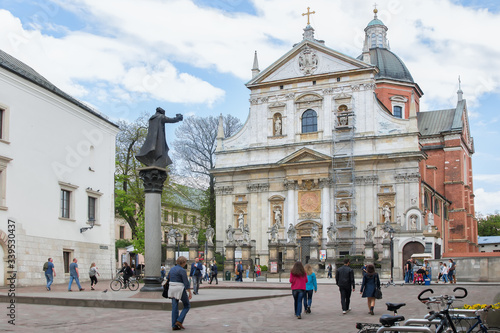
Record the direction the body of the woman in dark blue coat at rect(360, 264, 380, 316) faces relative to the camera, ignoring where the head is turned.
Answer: away from the camera

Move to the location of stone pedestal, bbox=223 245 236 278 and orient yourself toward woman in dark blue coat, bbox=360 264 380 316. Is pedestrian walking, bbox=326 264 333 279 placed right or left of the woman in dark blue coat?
left

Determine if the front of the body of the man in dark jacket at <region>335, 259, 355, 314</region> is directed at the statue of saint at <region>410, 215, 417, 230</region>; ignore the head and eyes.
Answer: yes

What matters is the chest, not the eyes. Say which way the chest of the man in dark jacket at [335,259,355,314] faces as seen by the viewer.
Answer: away from the camera

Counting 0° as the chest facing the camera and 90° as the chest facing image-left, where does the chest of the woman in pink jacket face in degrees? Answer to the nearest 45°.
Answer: approximately 180°

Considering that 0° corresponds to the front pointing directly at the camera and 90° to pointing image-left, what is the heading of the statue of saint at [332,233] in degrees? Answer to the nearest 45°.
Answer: approximately 0°

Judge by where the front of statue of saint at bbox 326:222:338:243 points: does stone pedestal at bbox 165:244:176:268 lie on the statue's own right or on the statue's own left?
on the statue's own right

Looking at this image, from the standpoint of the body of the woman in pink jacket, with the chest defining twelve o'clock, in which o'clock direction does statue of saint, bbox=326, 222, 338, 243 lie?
The statue of saint is roughly at 12 o'clock from the woman in pink jacket.

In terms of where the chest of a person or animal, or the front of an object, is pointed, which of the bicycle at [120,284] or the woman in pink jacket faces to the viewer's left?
the bicycle

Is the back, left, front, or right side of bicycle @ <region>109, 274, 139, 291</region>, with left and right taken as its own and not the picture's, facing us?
left
